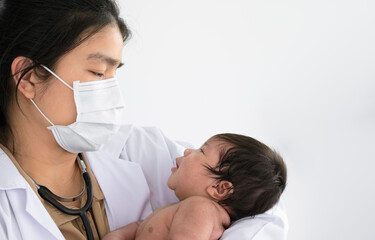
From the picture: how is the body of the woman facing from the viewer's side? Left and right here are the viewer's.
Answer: facing the viewer and to the right of the viewer

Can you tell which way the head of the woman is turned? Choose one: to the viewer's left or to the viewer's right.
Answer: to the viewer's right
